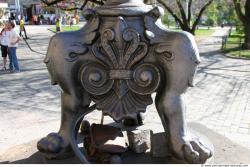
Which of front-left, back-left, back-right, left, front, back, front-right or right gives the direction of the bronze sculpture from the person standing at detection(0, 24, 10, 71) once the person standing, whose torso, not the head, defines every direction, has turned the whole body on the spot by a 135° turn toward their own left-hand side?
back-right

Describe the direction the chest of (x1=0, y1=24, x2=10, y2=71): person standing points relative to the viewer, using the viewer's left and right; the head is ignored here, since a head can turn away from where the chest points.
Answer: facing the viewer
